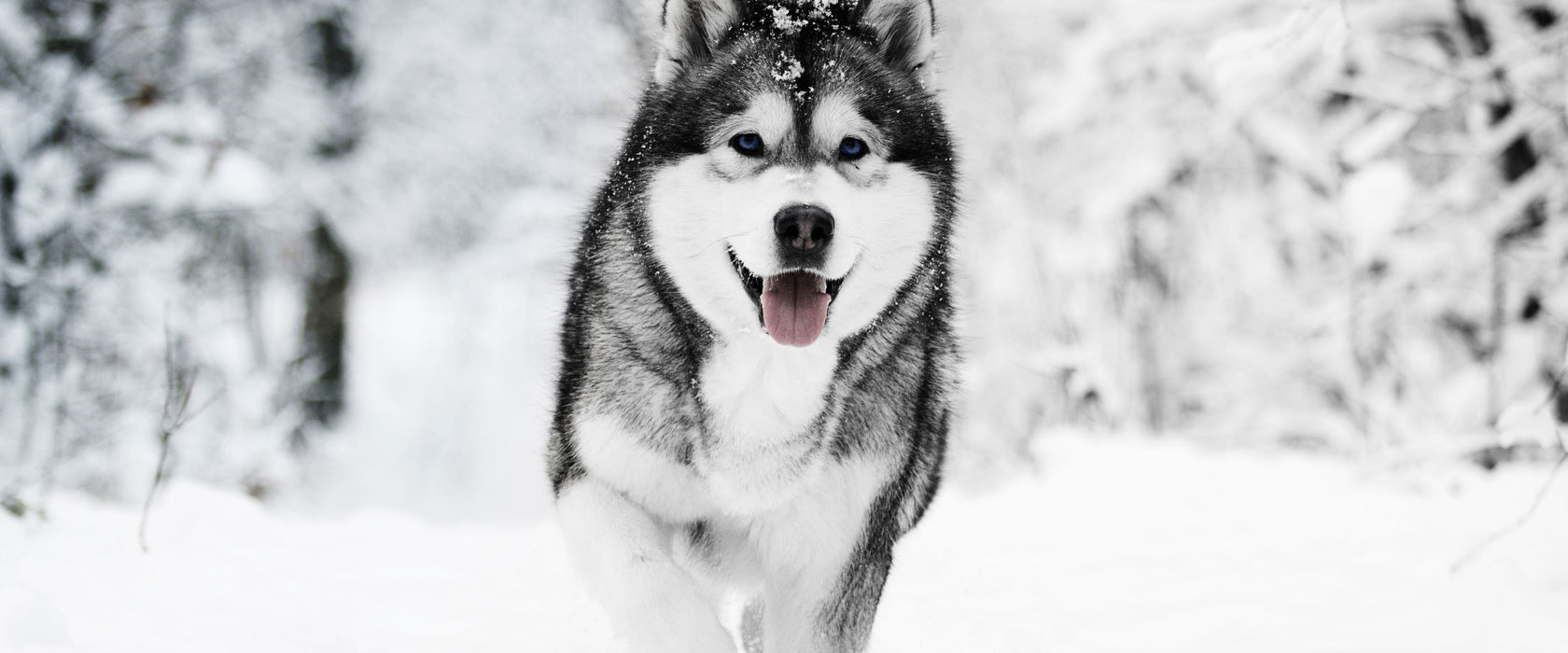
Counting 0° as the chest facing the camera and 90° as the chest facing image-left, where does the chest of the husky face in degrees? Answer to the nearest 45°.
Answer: approximately 0°

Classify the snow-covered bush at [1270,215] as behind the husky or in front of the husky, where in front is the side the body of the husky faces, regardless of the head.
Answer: behind
